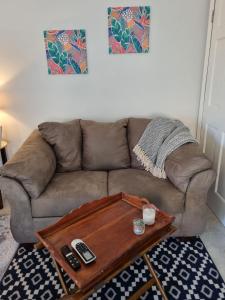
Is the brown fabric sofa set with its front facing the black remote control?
yes

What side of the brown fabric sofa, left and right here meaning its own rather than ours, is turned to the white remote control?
front

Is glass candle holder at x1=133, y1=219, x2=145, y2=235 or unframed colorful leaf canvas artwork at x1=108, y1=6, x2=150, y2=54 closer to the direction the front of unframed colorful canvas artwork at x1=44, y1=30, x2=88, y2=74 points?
the glass candle holder

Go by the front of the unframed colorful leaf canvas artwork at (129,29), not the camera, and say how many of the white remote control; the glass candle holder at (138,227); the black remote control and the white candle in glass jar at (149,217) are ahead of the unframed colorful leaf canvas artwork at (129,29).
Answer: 4

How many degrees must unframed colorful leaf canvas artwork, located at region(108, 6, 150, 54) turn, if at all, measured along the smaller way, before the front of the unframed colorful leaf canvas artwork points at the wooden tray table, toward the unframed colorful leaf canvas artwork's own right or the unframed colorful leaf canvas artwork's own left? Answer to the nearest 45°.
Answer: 0° — it already faces it

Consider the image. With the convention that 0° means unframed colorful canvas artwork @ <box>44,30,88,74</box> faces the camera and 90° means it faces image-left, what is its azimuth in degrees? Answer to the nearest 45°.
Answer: approximately 0°

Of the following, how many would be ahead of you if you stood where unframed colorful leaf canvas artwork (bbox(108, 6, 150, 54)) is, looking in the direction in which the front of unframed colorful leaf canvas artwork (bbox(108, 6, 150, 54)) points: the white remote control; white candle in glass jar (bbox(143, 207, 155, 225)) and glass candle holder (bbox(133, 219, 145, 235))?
3

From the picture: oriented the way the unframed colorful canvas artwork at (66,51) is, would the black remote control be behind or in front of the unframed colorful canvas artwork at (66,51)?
in front

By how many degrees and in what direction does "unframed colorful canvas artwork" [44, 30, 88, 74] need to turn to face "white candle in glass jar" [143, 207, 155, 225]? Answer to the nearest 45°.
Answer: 0° — it already faces it
